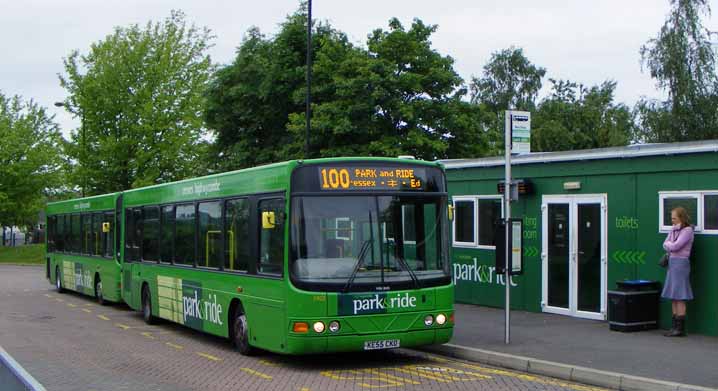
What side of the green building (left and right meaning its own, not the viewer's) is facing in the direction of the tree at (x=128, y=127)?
right

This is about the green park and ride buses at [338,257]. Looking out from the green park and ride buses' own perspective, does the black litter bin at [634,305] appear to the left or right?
on its left

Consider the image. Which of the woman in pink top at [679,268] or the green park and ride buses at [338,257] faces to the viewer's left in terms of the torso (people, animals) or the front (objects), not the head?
the woman in pink top

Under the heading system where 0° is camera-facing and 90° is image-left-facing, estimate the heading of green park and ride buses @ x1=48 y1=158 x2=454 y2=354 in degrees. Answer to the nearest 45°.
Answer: approximately 315°

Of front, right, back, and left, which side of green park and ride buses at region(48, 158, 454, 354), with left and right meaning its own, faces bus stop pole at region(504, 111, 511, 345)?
front

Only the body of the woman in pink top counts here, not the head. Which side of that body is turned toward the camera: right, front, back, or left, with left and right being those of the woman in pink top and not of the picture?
left

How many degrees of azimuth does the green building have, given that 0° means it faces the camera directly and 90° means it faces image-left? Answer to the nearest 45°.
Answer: approximately 45°

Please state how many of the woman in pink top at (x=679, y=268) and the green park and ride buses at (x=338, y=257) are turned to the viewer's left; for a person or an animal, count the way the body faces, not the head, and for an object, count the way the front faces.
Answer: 1

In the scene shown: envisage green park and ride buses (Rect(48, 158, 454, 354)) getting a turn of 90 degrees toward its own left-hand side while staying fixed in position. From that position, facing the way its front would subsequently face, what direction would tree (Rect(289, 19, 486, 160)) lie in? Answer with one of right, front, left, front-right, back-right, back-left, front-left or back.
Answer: front-left
